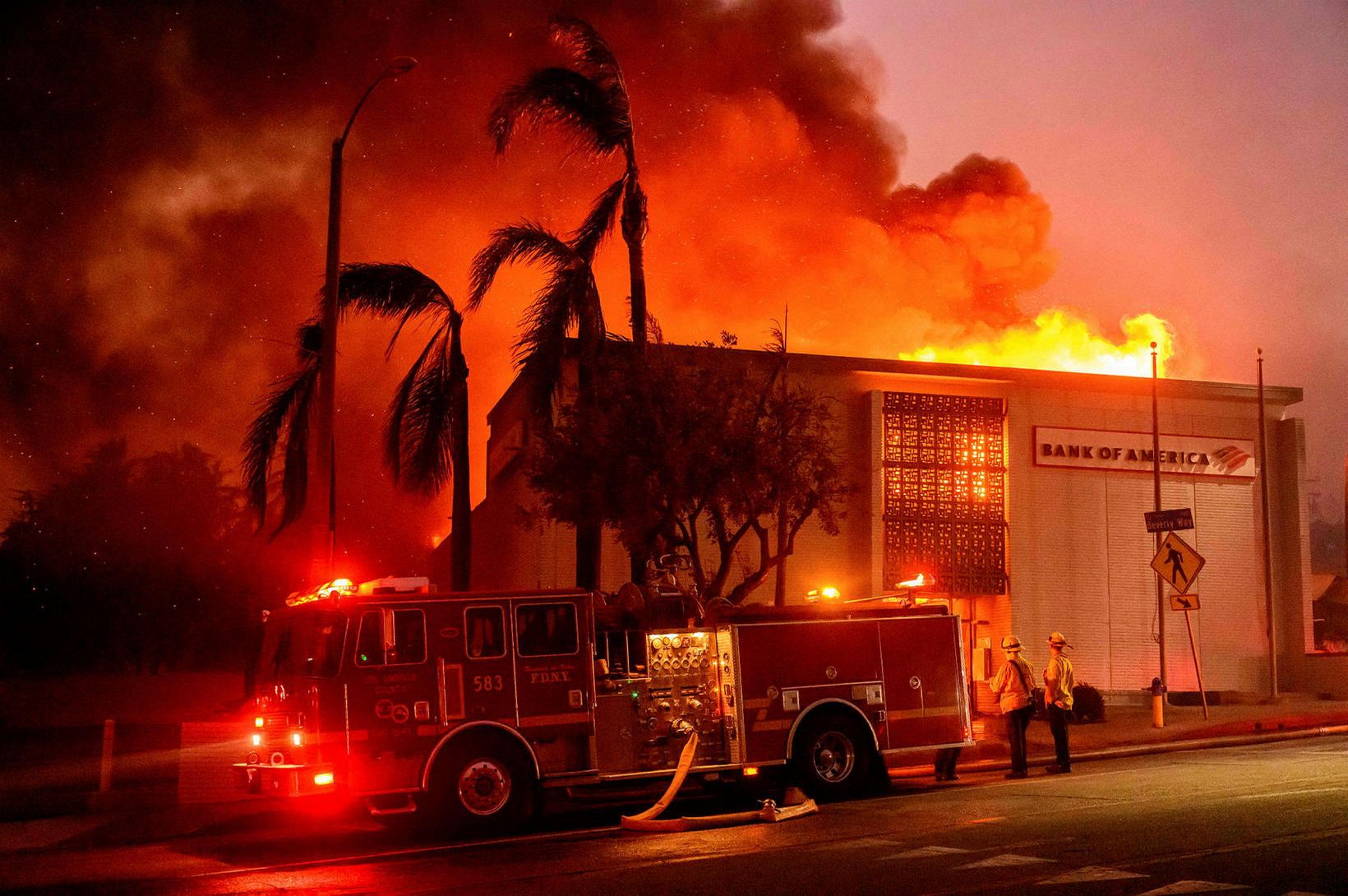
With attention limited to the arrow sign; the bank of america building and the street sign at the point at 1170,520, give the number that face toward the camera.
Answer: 3

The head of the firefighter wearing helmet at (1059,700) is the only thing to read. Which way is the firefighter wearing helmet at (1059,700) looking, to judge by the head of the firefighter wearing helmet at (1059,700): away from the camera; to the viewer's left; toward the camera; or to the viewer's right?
to the viewer's left

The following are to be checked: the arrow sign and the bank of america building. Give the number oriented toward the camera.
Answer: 2

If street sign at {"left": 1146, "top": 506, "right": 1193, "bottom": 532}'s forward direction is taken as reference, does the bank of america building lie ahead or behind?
behind

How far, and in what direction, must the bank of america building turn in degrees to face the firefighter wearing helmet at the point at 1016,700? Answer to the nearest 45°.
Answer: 0° — it already faces them

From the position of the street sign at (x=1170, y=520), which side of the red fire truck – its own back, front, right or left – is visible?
back

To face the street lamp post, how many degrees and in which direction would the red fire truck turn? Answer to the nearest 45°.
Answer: approximately 90° to its right

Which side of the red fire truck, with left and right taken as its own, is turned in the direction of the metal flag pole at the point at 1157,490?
back
